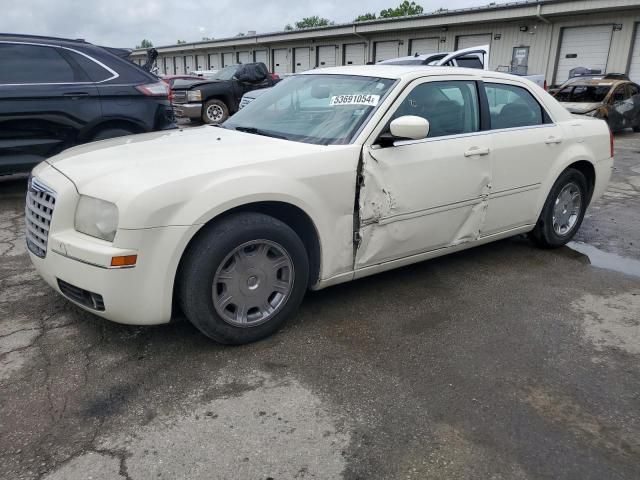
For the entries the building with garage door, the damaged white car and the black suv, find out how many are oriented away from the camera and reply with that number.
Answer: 0

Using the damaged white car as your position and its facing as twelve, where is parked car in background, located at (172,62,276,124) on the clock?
The parked car in background is roughly at 4 o'clock from the damaged white car.

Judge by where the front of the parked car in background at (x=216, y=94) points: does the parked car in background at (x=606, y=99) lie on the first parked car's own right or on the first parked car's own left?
on the first parked car's own left

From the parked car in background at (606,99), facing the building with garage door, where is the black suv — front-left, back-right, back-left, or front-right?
back-left

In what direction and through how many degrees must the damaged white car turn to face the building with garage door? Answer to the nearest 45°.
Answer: approximately 135° to its right

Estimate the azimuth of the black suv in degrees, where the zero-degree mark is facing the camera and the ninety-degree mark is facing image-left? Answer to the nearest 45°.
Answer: approximately 90°

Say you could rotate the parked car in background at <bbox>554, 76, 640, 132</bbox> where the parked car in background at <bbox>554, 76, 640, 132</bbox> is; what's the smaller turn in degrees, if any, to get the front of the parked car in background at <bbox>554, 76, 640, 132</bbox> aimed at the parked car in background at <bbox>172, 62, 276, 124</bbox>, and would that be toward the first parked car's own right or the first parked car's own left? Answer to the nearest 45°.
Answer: approximately 45° to the first parked car's own right

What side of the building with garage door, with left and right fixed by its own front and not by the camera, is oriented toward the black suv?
front

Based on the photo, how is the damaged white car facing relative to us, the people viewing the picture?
facing the viewer and to the left of the viewer

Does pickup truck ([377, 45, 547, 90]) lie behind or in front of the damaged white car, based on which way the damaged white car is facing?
behind

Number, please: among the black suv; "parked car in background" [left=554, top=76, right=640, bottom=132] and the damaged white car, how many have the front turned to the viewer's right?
0

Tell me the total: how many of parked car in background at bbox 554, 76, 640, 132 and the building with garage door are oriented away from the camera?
0

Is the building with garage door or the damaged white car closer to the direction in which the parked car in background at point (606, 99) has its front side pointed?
the damaged white car
